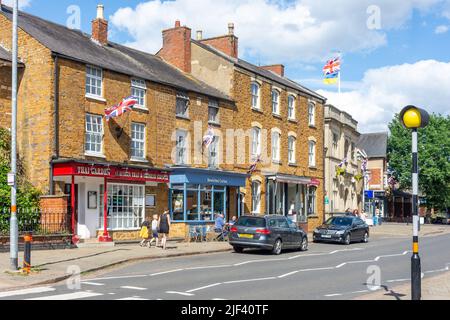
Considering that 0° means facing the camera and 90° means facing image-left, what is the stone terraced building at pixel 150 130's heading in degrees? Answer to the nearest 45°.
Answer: approximately 315°

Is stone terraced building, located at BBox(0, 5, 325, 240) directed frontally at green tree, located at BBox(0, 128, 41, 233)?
no

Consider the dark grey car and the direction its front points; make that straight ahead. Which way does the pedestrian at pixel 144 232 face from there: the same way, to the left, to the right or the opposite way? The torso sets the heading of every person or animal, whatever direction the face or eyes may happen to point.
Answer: the same way
